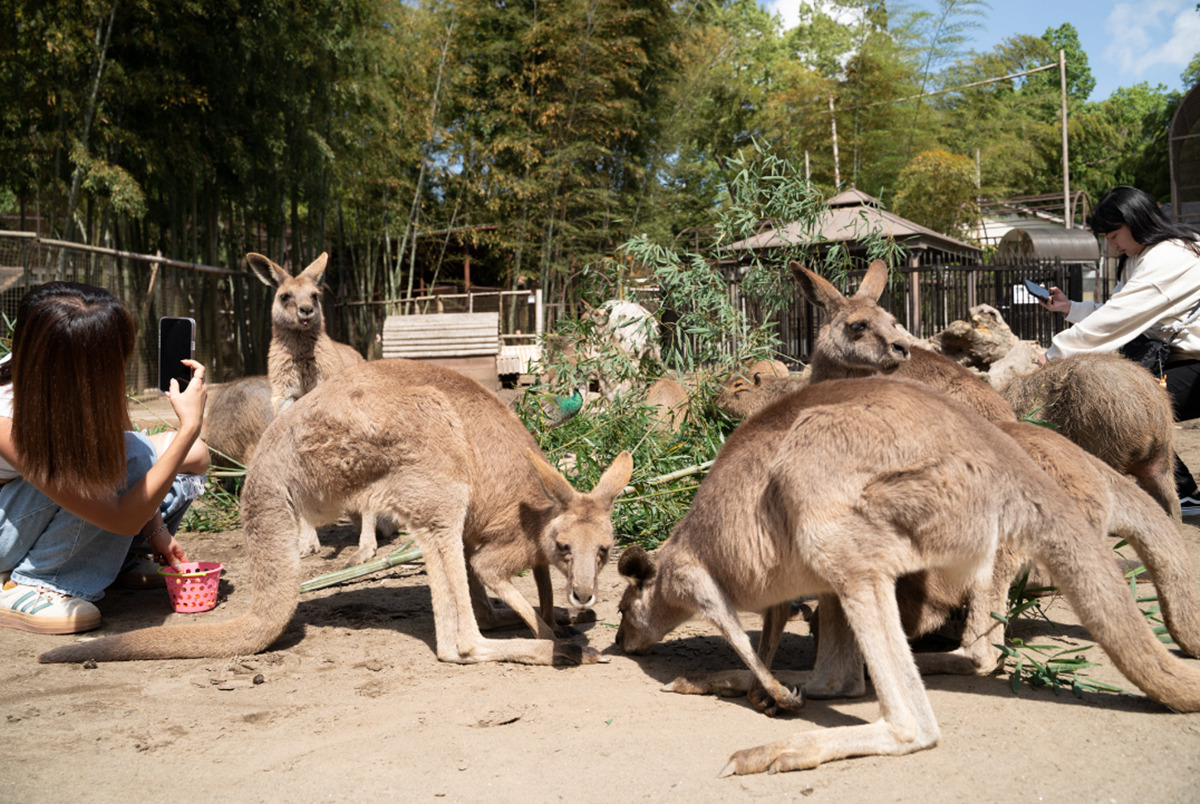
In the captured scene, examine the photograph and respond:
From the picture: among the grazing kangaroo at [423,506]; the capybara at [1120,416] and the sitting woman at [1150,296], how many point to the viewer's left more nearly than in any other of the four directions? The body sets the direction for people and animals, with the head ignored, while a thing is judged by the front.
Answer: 2

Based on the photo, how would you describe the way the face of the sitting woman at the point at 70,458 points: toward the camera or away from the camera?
away from the camera

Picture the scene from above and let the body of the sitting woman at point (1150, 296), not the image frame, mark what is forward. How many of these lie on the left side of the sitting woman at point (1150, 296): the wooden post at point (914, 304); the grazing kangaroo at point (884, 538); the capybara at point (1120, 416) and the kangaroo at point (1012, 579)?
3

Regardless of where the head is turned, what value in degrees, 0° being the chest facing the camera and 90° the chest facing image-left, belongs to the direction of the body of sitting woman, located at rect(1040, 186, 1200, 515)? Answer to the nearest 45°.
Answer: approximately 90°

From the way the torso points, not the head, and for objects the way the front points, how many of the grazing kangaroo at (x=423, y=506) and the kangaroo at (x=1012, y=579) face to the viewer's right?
1

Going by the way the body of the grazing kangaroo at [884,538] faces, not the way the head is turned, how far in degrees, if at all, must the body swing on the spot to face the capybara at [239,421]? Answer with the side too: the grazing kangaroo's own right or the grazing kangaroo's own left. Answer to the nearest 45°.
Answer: approximately 45° to the grazing kangaroo's own right

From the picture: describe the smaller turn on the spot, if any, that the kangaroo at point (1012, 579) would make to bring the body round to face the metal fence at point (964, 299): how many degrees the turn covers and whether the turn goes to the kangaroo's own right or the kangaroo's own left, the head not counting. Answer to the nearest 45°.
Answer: approximately 90° to the kangaroo's own right

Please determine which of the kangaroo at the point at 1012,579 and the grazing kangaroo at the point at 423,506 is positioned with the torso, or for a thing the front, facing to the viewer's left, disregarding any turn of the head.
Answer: the kangaroo

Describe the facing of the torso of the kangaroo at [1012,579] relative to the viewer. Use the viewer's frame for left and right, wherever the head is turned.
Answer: facing to the left of the viewer

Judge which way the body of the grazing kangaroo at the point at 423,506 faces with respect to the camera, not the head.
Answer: to the viewer's right

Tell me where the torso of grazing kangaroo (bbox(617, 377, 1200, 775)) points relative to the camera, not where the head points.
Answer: to the viewer's left
